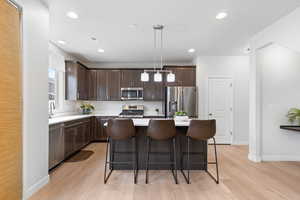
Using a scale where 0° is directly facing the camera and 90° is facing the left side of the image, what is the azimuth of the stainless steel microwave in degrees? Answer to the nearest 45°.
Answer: approximately 0°

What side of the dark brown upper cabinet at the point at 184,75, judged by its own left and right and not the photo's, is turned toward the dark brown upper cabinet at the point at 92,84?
right

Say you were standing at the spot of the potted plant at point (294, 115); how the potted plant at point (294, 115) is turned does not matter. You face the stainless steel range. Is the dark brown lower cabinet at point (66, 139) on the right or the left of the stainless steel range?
left

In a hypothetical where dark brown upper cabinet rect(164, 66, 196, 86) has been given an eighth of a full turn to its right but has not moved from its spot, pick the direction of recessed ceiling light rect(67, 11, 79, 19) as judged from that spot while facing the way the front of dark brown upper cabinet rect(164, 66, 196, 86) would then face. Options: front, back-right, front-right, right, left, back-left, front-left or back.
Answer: front

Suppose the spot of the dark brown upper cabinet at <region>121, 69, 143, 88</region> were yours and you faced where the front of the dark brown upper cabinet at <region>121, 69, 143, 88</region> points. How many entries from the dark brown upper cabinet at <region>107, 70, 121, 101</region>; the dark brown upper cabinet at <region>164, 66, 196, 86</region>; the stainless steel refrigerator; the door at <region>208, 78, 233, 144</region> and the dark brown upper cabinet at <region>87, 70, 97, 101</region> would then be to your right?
2

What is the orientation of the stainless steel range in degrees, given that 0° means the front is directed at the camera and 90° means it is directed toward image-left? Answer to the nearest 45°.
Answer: approximately 0°
